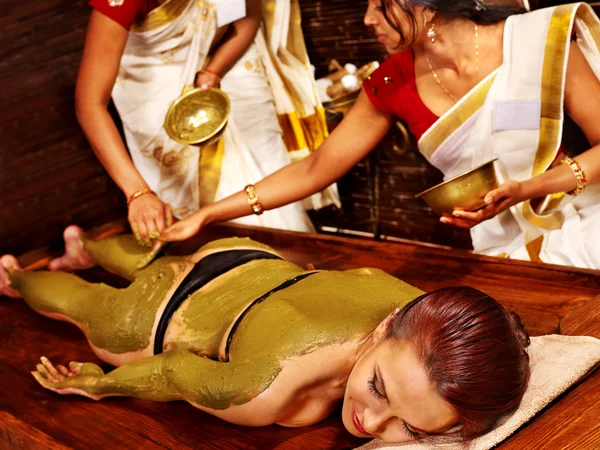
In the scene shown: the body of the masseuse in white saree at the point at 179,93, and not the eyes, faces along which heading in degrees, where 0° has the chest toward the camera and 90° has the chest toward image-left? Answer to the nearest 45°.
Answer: approximately 0°

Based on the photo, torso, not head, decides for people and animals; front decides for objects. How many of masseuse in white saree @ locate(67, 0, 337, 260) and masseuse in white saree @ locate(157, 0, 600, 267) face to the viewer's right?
0

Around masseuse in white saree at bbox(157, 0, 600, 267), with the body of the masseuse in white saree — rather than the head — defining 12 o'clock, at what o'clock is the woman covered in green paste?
The woman covered in green paste is roughly at 12 o'clock from the masseuse in white saree.

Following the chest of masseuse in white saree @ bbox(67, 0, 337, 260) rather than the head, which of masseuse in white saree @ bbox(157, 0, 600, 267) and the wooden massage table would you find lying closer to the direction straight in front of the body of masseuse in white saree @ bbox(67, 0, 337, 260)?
the wooden massage table

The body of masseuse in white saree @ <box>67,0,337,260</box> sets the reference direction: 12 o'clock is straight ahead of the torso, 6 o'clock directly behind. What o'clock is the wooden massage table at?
The wooden massage table is roughly at 12 o'clock from the masseuse in white saree.

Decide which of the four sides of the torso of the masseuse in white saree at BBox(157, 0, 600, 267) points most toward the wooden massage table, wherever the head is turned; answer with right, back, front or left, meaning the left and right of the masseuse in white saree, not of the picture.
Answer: front

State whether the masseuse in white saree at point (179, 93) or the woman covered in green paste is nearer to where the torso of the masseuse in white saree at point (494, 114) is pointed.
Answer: the woman covered in green paste

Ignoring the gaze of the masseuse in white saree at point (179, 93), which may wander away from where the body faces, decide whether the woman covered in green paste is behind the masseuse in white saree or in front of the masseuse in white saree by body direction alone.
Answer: in front

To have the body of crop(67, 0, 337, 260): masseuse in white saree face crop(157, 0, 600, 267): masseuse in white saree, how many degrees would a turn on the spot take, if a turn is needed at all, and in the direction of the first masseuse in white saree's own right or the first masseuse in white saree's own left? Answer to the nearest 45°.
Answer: approximately 45° to the first masseuse in white saree's own left

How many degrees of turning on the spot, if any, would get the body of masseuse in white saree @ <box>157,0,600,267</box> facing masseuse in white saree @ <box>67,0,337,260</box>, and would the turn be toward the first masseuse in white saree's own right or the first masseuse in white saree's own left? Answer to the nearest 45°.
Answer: approximately 90° to the first masseuse in white saree's own right
